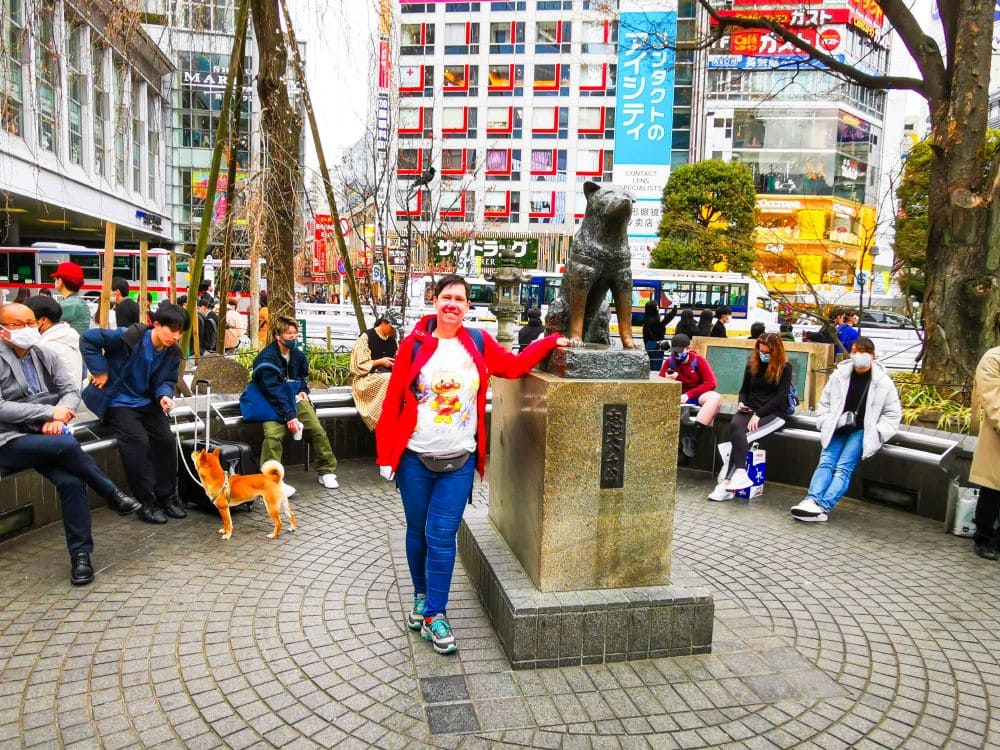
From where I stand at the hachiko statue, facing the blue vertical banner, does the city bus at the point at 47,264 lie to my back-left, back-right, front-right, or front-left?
front-left

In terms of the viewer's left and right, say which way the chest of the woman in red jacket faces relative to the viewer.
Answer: facing the viewer

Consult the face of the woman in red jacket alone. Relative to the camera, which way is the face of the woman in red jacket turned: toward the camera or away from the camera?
toward the camera

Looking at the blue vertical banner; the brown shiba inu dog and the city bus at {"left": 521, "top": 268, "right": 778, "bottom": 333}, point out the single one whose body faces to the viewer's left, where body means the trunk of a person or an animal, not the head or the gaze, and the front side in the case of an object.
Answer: the brown shiba inu dog

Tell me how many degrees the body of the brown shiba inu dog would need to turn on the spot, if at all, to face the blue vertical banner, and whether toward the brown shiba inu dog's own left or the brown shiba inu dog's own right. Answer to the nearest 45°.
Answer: approximately 135° to the brown shiba inu dog's own right

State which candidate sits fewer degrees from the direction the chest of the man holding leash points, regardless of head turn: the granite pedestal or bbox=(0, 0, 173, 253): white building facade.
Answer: the granite pedestal

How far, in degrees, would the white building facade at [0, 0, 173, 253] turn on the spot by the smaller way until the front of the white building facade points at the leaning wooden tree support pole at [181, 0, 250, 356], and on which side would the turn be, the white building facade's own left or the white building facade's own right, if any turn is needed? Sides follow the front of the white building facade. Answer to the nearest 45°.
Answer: approximately 45° to the white building facade's own right

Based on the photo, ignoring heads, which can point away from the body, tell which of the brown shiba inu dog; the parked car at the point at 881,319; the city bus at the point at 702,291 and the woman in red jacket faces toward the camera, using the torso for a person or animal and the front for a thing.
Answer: the woman in red jacket

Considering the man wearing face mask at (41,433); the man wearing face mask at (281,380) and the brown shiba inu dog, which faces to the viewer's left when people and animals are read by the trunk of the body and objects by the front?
the brown shiba inu dog

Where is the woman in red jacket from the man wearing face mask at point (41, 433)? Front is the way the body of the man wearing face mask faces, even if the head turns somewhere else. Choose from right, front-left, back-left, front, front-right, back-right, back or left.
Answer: front

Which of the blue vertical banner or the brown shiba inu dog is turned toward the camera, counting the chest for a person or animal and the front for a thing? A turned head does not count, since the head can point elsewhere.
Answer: the blue vertical banner

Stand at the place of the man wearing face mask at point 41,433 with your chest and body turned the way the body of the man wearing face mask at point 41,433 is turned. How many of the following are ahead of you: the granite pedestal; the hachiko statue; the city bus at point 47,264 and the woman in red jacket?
3
